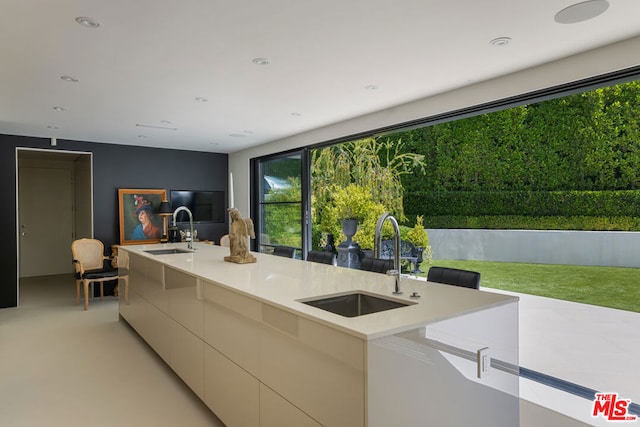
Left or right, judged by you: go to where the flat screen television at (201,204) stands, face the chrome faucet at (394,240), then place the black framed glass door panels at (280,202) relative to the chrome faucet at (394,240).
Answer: left

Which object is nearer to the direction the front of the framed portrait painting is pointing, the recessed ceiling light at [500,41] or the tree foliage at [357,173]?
the recessed ceiling light

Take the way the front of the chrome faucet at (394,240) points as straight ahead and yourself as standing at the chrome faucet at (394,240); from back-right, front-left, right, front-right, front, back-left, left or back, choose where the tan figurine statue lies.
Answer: right

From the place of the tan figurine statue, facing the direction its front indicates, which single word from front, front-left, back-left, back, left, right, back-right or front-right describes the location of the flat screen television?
back-right

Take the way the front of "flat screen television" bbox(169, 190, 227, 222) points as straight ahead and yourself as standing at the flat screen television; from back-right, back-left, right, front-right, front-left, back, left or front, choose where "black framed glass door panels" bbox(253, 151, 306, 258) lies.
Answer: front-left

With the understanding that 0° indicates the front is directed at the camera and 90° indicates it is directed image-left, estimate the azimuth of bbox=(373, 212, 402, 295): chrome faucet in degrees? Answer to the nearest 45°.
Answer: approximately 45°

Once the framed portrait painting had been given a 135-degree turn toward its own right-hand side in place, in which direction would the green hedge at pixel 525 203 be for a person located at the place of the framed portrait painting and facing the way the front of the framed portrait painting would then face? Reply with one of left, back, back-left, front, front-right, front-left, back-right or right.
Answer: back-right

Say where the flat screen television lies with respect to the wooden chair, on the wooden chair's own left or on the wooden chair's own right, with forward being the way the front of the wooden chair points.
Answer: on the wooden chair's own left

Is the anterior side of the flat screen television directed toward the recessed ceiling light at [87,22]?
yes

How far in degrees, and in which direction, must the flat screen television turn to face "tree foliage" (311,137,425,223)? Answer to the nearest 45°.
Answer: approximately 90° to its left

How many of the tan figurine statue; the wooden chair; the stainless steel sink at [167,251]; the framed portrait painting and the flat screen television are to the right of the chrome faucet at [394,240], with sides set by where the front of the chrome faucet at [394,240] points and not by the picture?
5

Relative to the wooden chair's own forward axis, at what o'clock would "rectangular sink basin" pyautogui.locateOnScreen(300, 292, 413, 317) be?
The rectangular sink basin is roughly at 1 o'clock from the wooden chair.
